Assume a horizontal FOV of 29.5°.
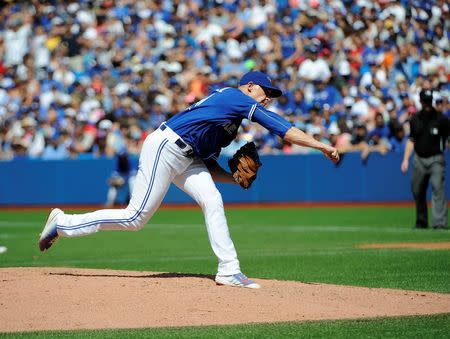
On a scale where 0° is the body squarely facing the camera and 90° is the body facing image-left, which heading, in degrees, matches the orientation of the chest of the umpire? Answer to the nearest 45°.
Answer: approximately 0°

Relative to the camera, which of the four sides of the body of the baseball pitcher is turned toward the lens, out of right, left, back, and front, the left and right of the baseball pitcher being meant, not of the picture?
right

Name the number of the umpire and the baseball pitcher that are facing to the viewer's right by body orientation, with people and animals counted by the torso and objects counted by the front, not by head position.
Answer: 1

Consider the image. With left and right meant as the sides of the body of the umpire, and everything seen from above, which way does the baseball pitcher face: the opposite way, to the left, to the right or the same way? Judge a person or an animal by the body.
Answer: to the left

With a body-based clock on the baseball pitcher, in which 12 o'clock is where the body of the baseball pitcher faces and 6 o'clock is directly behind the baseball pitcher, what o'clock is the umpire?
The umpire is roughly at 10 o'clock from the baseball pitcher.
